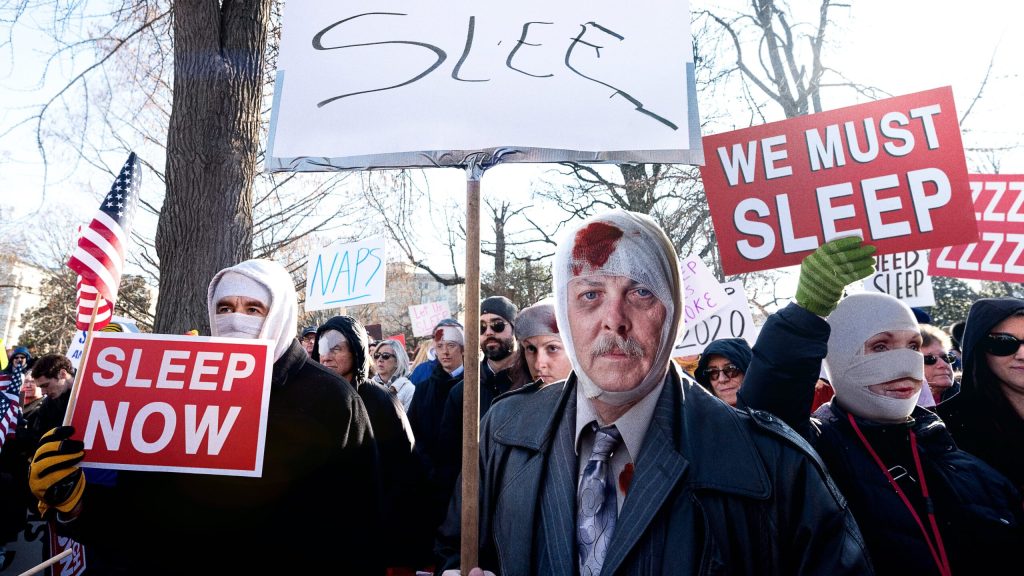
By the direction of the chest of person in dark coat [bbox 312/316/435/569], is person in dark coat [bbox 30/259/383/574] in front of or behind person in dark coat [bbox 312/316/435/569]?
in front

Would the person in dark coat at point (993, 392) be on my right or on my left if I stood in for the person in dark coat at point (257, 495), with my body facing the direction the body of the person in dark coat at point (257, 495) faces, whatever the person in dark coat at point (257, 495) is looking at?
on my left

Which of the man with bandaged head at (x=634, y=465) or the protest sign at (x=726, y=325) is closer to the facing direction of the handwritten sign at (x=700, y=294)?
the man with bandaged head

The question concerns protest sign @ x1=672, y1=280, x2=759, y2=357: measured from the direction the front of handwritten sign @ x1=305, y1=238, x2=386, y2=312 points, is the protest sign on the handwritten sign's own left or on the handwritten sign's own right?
on the handwritten sign's own left

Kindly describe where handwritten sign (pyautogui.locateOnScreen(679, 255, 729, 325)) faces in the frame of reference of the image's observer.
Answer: facing the viewer

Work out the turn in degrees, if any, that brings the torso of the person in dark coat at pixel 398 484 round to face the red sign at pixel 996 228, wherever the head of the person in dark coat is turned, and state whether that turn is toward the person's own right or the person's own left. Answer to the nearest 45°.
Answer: approximately 135° to the person's own left

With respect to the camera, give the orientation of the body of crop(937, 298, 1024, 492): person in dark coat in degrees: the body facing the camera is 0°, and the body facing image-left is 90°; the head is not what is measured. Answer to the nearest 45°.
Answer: approximately 315°

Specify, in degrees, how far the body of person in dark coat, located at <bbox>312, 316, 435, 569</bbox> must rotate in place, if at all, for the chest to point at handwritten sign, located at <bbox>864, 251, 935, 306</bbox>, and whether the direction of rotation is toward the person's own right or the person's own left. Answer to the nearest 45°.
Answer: approximately 135° to the person's own left

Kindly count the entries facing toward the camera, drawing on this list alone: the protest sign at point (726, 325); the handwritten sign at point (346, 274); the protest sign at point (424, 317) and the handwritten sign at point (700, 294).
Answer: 4

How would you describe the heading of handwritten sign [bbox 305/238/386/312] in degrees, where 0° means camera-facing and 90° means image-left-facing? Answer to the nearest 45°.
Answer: approximately 0°

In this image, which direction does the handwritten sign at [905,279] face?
toward the camera

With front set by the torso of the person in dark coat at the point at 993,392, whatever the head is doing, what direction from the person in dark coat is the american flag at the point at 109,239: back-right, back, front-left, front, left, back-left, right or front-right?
right

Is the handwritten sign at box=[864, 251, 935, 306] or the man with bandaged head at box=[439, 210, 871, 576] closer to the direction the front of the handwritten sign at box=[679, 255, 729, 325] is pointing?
the man with bandaged head

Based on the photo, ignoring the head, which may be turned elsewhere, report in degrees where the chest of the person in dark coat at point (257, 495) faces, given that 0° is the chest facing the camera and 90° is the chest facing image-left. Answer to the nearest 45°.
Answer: approximately 45°
